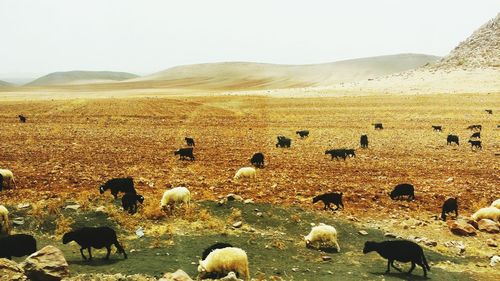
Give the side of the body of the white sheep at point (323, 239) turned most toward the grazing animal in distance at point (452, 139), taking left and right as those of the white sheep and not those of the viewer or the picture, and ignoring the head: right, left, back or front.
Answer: right

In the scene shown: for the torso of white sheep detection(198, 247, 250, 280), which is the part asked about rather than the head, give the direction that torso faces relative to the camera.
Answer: to the viewer's left

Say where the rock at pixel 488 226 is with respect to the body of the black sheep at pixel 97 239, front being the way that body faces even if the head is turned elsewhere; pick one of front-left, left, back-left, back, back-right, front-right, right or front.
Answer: back

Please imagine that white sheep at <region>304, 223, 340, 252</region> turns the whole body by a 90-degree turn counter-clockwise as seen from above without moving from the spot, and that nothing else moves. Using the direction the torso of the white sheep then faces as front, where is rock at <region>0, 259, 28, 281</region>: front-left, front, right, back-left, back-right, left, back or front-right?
front-right

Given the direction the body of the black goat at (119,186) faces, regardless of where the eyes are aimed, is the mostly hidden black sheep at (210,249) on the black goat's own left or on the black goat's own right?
on the black goat's own left

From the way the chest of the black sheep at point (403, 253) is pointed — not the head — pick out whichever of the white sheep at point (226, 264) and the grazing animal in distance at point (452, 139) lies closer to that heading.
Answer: the white sheep

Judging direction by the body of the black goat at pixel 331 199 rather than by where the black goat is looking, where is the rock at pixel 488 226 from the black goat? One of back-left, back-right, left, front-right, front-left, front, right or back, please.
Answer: back

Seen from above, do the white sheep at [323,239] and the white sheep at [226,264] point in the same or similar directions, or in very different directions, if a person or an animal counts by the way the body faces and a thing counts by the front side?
same or similar directions

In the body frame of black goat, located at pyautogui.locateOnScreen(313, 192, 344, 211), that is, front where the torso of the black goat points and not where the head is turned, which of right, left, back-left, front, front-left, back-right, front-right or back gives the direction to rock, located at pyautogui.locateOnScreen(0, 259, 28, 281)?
front-left

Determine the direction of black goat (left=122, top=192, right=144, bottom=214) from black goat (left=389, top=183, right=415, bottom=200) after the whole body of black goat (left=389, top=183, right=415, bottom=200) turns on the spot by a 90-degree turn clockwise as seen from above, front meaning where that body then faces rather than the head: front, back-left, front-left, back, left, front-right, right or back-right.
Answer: back-left

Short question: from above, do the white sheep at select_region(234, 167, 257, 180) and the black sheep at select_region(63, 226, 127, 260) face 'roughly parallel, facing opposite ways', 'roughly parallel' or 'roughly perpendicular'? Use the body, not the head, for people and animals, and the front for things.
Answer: roughly parallel

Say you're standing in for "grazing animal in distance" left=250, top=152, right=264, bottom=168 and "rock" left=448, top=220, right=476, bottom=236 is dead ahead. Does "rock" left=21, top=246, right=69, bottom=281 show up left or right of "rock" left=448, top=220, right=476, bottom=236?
right

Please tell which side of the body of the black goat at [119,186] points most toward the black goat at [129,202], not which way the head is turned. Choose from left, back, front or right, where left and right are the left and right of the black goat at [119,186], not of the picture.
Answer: left

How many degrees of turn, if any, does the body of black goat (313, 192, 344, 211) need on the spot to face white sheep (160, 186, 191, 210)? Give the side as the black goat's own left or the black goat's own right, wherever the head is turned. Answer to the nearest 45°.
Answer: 0° — it already faces it

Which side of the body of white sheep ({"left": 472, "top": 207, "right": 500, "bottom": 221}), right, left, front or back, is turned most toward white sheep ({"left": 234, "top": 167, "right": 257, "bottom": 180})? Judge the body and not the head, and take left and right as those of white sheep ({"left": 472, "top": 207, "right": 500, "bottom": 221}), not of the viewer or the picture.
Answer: front

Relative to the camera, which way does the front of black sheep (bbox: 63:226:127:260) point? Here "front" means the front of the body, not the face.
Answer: to the viewer's left

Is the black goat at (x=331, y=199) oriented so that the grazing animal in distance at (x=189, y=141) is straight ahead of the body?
no

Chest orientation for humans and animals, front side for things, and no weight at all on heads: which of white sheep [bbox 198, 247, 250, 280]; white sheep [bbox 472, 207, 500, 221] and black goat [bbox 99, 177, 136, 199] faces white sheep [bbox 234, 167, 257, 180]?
white sheep [bbox 472, 207, 500, 221]

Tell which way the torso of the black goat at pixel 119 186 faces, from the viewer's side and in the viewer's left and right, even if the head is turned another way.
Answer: facing to the left of the viewer

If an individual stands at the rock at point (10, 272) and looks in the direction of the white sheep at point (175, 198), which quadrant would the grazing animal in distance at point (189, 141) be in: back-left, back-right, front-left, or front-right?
front-left

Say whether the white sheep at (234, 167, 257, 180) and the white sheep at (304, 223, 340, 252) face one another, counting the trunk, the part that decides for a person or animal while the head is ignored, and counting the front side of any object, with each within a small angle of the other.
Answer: no

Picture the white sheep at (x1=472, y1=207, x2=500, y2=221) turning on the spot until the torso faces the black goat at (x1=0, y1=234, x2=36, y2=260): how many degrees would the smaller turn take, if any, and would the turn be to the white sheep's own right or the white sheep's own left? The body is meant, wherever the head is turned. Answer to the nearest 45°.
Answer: approximately 45° to the white sheep's own left

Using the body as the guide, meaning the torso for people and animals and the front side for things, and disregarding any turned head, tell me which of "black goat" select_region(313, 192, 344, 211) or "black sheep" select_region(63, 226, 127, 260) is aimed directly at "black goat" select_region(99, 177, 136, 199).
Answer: "black goat" select_region(313, 192, 344, 211)
